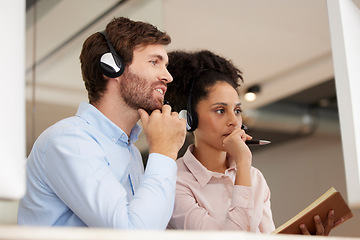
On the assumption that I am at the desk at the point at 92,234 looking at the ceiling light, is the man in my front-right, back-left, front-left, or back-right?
front-left

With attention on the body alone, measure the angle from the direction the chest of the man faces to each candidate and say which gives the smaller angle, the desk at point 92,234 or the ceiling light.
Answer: the desk

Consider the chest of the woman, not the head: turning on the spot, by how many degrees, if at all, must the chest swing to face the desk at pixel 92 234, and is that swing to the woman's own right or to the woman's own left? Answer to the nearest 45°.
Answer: approximately 45° to the woman's own right

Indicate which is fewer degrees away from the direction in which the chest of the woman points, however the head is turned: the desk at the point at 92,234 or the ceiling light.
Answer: the desk

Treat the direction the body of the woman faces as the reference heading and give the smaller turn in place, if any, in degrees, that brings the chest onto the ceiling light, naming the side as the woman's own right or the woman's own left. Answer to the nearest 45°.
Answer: approximately 135° to the woman's own left

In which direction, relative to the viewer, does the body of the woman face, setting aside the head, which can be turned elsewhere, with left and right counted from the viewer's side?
facing the viewer and to the right of the viewer

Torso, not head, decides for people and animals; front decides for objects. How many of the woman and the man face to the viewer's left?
0

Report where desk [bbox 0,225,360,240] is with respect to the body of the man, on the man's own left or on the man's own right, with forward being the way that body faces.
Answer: on the man's own right

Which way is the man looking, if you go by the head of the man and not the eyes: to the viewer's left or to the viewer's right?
to the viewer's right
